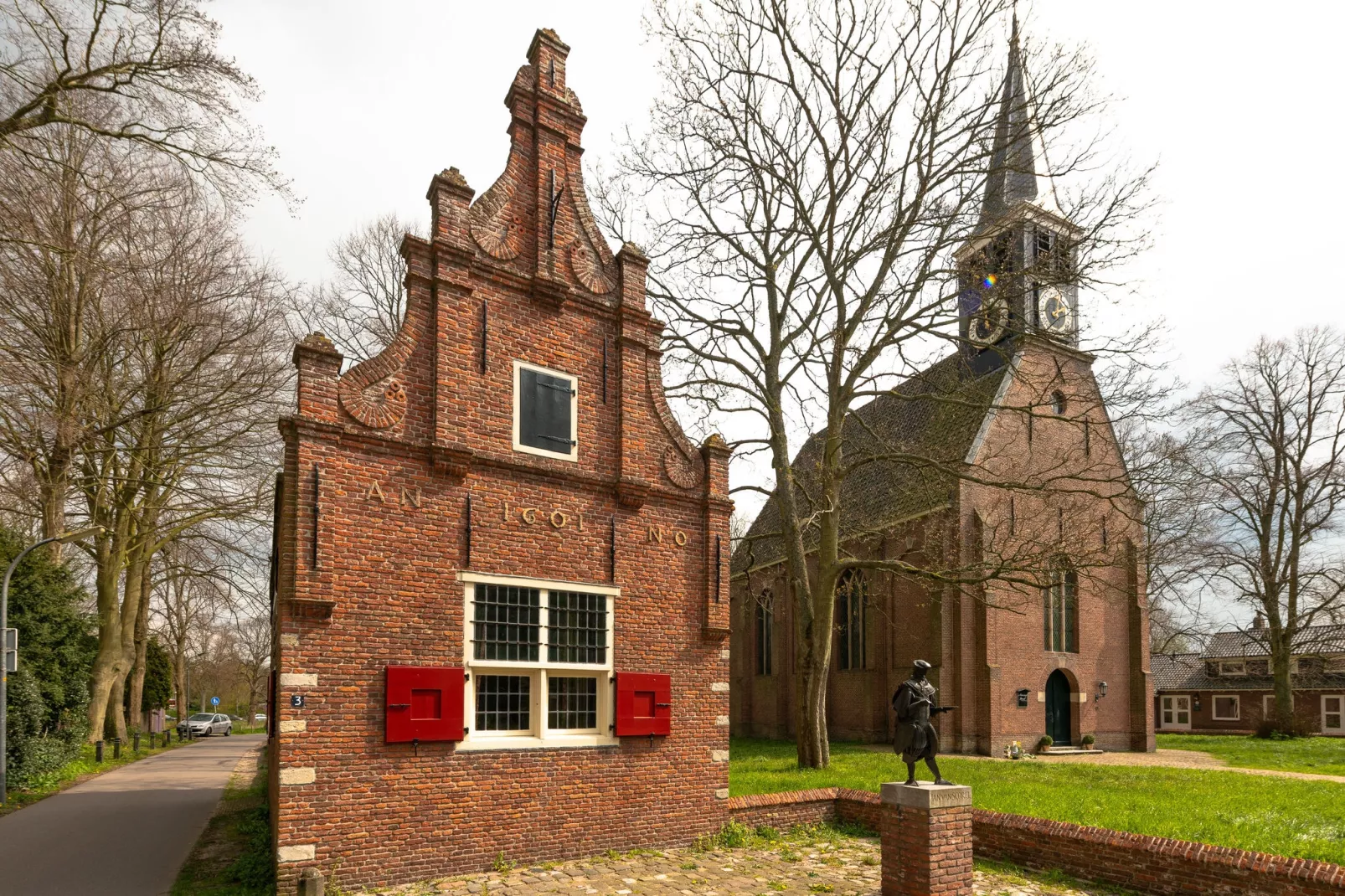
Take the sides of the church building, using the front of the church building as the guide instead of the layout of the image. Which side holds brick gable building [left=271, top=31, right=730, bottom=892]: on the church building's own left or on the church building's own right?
on the church building's own right

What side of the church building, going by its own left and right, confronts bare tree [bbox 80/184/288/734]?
right

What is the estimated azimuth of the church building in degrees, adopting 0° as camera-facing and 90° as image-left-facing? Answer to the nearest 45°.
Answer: approximately 315°

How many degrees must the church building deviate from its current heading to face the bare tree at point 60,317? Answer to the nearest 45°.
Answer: approximately 90° to its right

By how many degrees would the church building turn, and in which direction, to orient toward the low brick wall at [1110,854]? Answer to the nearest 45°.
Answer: approximately 45° to its right

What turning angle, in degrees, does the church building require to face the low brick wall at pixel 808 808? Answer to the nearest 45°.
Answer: approximately 45° to its right

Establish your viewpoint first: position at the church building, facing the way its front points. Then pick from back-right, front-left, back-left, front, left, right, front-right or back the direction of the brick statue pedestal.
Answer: front-right

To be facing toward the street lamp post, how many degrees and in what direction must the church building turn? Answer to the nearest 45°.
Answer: approximately 90° to its right
